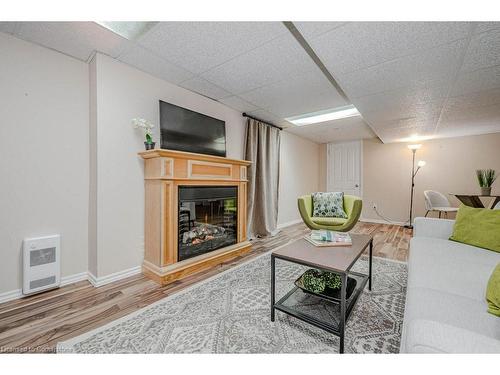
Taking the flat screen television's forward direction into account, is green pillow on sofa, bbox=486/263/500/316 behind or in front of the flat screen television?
in front

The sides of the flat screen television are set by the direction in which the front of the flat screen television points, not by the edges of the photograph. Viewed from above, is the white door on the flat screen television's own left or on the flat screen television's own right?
on the flat screen television's own left

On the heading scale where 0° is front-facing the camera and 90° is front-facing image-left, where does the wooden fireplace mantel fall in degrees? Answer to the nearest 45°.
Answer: approximately 315°

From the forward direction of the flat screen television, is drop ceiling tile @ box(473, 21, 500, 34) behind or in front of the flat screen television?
in front

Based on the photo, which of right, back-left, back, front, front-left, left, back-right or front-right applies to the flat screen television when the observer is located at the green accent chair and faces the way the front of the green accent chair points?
front-right

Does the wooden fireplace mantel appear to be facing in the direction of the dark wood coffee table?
yes

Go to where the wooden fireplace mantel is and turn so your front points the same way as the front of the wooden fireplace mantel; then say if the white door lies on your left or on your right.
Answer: on your left

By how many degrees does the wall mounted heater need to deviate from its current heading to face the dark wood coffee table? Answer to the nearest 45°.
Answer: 0° — it already faces it

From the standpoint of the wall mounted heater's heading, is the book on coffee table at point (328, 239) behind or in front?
in front

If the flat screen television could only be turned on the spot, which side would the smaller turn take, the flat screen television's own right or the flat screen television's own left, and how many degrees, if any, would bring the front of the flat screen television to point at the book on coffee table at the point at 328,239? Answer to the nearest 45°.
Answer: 0° — it already faces it

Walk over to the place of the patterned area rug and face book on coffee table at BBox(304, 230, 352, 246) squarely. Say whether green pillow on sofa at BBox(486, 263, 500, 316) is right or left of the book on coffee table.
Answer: right
